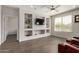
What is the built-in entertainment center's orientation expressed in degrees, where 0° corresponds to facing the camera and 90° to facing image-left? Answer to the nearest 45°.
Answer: approximately 315°
